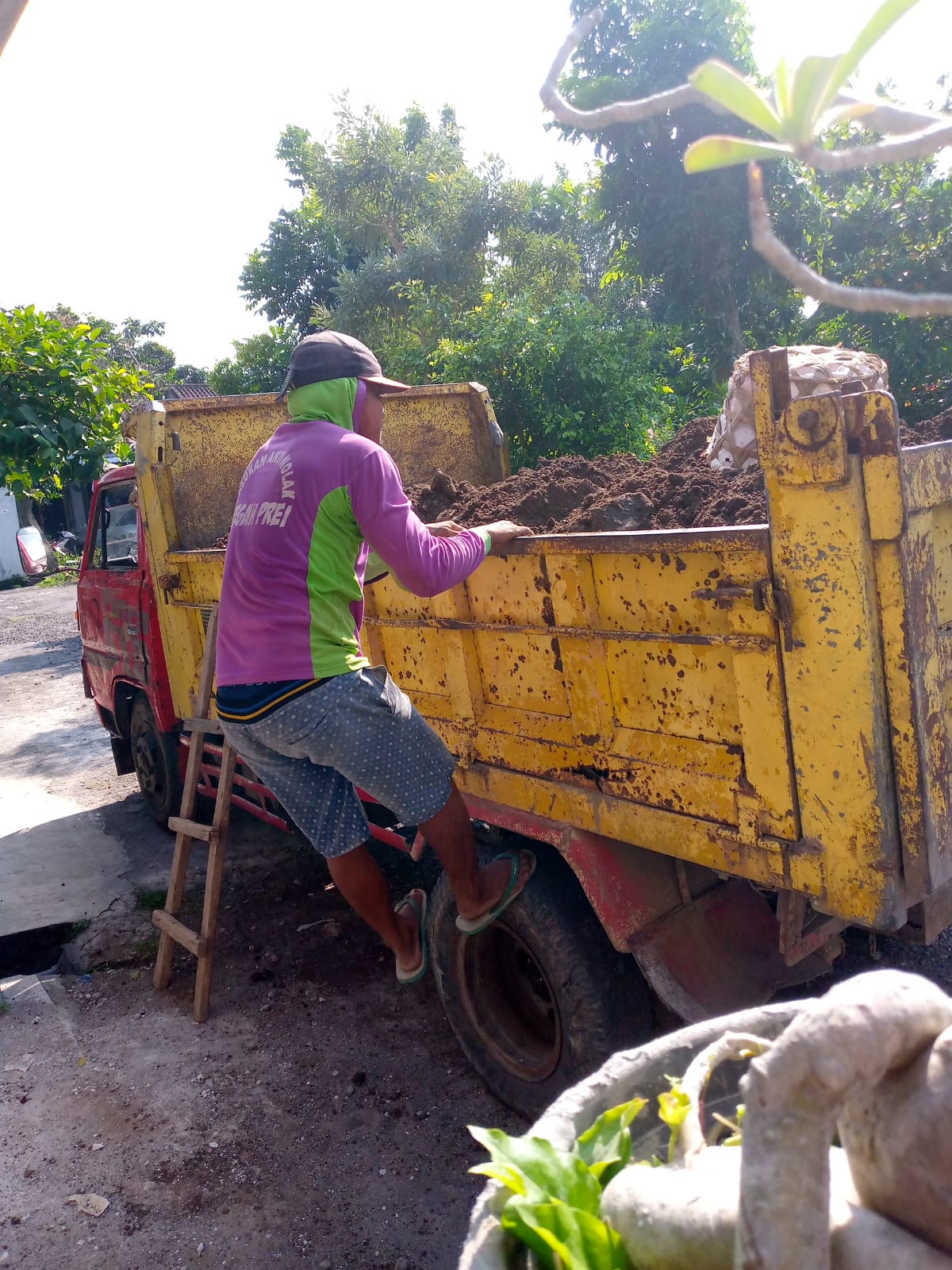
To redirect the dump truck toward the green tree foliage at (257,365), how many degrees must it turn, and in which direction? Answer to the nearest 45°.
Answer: approximately 45° to its right

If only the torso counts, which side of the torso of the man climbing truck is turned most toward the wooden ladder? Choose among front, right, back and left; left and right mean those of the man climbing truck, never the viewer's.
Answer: left

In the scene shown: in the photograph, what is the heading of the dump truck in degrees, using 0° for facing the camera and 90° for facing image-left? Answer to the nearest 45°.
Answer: approximately 135°

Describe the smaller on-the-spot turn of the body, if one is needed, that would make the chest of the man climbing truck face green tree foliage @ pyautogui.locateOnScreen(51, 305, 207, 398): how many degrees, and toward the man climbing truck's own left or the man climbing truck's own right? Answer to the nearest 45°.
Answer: approximately 45° to the man climbing truck's own left

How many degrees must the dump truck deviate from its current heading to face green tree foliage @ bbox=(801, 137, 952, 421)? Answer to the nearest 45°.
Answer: approximately 90° to its right

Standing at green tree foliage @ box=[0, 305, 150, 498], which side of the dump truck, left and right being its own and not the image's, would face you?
front

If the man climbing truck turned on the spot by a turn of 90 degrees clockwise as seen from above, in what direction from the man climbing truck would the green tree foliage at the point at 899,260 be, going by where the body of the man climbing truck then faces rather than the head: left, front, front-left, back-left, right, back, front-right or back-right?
left

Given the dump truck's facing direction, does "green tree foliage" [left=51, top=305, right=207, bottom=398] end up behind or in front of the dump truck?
in front

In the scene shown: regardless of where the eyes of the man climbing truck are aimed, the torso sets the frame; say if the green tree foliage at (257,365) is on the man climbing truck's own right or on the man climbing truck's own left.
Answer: on the man climbing truck's own left

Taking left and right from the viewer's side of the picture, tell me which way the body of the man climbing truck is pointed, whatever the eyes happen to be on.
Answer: facing away from the viewer and to the right of the viewer
